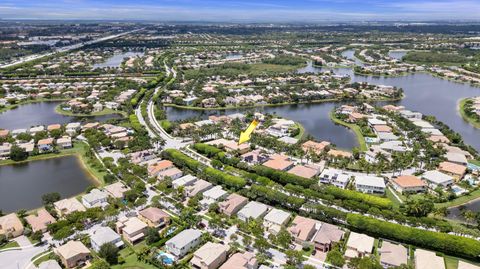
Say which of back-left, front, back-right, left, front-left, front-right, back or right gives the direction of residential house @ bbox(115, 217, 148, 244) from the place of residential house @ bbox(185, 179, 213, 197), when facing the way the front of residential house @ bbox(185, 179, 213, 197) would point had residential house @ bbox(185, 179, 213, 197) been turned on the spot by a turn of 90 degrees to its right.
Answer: left

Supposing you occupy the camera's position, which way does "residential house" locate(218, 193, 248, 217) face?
facing the viewer and to the left of the viewer

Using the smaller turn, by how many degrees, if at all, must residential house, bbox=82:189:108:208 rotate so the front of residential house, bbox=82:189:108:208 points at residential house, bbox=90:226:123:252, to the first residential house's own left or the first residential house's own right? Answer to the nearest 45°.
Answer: approximately 45° to the first residential house's own right

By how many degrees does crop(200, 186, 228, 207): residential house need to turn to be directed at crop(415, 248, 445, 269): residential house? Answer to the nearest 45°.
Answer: approximately 90° to its left

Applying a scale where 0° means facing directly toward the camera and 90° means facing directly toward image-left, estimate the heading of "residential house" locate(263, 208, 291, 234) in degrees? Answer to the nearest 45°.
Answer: approximately 45°

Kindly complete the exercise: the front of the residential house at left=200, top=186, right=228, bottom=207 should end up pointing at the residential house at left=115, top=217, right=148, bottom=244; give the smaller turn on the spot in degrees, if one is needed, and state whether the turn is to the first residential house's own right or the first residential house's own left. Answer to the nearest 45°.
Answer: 0° — it already faces it

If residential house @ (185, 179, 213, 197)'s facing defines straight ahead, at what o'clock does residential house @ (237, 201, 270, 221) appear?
residential house @ (237, 201, 270, 221) is roughly at 9 o'clock from residential house @ (185, 179, 213, 197).

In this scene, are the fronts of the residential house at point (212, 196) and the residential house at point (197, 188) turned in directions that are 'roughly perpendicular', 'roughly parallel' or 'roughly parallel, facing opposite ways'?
roughly parallel

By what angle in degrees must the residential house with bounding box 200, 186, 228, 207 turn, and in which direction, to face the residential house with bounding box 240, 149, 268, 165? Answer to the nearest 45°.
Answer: approximately 180°

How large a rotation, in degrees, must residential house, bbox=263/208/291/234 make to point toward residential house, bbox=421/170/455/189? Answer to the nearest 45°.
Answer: approximately 180°

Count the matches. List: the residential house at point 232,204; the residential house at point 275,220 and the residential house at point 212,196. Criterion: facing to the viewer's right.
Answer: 0

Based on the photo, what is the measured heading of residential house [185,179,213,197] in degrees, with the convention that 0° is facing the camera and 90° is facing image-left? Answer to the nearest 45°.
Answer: approximately 45°

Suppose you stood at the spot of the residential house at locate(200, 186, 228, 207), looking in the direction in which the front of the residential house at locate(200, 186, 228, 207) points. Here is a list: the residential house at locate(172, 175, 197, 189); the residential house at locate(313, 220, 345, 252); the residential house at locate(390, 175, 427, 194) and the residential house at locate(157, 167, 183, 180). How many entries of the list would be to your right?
2

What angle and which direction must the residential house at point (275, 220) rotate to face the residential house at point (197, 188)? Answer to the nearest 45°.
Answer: approximately 90° to its right
